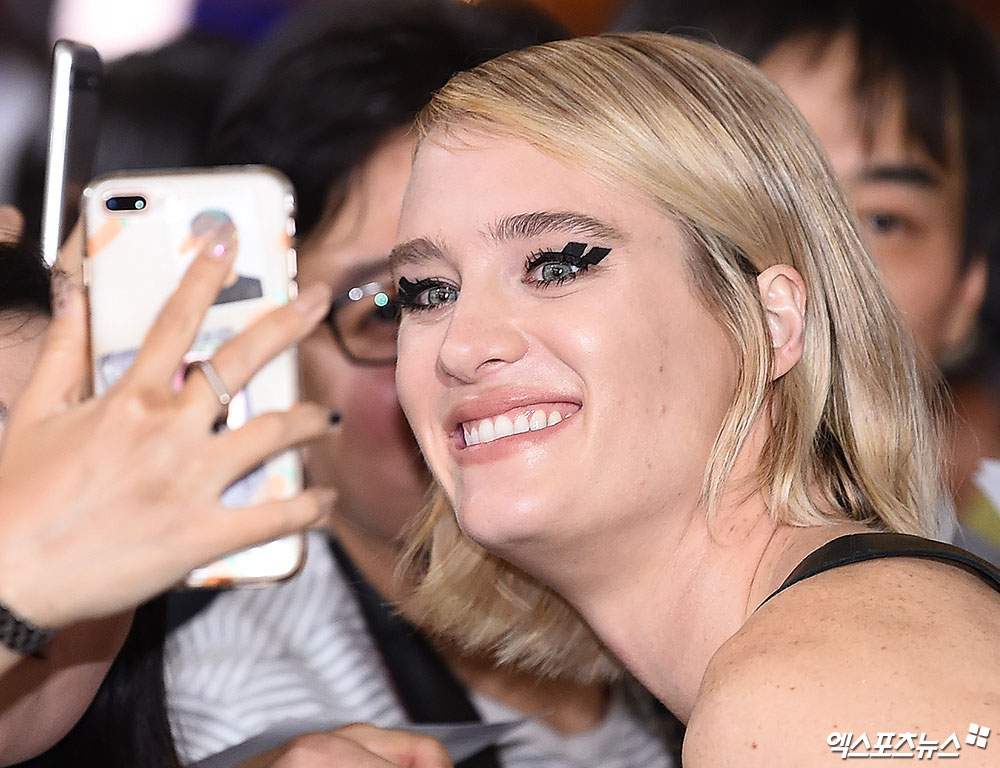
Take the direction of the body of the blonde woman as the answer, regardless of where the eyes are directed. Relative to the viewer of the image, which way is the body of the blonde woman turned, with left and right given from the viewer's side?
facing the viewer and to the left of the viewer

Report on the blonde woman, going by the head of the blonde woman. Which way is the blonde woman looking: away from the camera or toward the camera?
toward the camera

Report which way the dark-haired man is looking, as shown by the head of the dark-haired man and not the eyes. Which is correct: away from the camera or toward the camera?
toward the camera

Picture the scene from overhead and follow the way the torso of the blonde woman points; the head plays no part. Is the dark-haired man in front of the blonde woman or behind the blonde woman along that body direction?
behind
